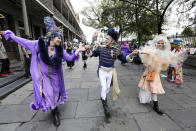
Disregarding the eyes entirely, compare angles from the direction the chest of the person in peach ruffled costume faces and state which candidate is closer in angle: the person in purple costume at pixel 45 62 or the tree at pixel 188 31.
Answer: the person in purple costume

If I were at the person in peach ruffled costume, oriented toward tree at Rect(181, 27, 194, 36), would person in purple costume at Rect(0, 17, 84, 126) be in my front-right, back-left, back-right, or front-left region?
back-left

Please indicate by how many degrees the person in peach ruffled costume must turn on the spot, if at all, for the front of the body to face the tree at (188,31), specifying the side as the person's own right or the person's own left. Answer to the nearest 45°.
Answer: approximately 180°

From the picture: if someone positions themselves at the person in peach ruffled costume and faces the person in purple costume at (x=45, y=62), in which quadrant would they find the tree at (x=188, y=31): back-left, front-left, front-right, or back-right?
back-right

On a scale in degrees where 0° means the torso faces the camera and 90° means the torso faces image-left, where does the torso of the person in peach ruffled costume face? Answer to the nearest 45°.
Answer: approximately 0°

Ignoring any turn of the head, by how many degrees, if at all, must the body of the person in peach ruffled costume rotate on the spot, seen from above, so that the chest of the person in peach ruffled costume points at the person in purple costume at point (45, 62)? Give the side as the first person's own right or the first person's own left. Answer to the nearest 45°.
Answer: approximately 45° to the first person's own right
